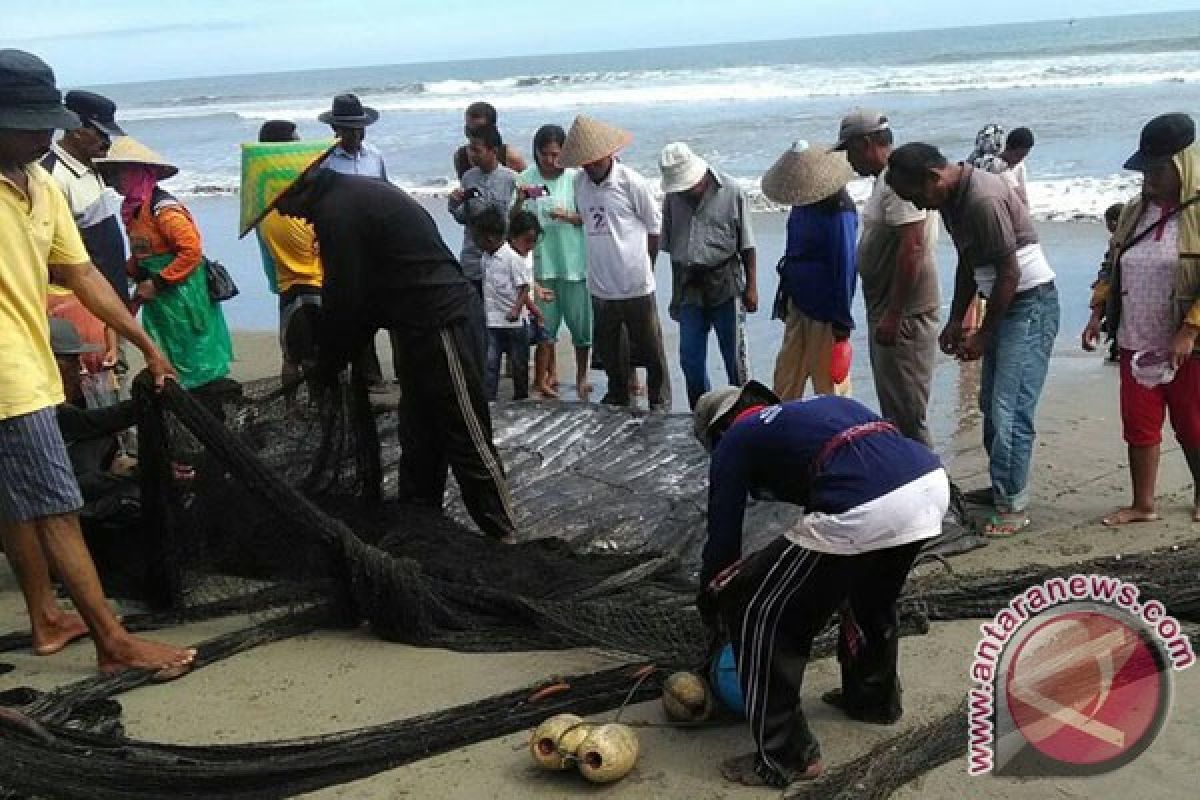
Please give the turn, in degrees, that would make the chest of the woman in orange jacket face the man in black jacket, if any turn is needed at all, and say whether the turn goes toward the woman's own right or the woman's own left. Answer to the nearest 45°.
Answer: approximately 90° to the woman's own left

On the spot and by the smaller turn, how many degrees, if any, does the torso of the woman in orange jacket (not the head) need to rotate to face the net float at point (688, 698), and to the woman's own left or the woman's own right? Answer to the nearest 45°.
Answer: approximately 45° to the woman's own left

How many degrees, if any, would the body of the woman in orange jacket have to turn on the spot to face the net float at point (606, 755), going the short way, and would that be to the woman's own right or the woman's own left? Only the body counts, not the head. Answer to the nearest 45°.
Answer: approximately 45° to the woman's own left

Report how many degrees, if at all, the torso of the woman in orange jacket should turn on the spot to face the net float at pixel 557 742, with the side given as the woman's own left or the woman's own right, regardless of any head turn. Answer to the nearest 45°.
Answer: approximately 45° to the woman's own left
